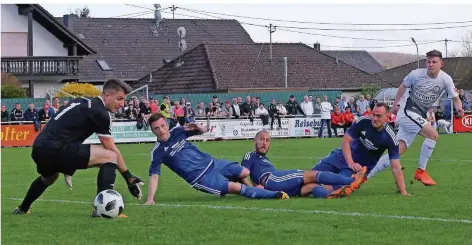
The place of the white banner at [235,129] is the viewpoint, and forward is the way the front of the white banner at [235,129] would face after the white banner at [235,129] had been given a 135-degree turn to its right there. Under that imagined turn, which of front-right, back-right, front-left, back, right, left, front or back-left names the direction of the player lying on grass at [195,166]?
back-left

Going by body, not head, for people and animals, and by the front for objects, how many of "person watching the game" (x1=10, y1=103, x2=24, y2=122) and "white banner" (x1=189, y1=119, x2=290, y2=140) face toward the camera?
2

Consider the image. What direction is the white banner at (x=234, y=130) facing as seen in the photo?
toward the camera

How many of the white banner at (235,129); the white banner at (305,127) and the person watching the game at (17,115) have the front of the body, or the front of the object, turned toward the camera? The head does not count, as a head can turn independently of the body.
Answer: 3

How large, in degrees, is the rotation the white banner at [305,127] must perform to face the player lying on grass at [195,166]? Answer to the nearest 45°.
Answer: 0° — it already faces them

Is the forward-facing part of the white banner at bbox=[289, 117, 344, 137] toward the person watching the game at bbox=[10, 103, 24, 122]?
no

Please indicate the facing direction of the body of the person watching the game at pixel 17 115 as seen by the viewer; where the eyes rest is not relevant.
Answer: toward the camera

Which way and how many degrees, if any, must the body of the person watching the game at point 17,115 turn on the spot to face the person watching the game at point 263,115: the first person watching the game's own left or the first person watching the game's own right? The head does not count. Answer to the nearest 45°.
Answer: approximately 90° to the first person watching the game's own left

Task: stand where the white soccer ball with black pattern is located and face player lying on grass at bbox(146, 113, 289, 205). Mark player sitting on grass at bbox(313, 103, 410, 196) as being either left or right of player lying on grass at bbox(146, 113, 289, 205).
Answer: right

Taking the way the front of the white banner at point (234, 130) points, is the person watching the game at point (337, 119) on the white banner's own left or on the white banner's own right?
on the white banner's own left

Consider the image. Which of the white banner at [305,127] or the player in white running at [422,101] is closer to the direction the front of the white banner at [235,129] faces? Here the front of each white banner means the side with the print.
the player in white running

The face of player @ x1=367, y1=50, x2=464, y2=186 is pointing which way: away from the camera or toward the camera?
toward the camera

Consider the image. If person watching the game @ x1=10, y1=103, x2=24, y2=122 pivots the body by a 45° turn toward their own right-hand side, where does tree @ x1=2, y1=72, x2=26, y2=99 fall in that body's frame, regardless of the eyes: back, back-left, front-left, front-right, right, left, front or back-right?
back-right

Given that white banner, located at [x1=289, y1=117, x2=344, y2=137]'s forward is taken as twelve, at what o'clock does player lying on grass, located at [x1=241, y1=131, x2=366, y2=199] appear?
The player lying on grass is roughly at 12 o'clock from the white banner.

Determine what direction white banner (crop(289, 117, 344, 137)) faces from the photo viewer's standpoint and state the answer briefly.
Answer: facing the viewer

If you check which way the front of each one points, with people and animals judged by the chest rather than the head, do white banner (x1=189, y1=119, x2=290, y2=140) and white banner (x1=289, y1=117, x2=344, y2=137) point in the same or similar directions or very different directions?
same or similar directions

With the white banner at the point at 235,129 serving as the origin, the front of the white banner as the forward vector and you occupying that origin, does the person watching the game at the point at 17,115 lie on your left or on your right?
on your right
